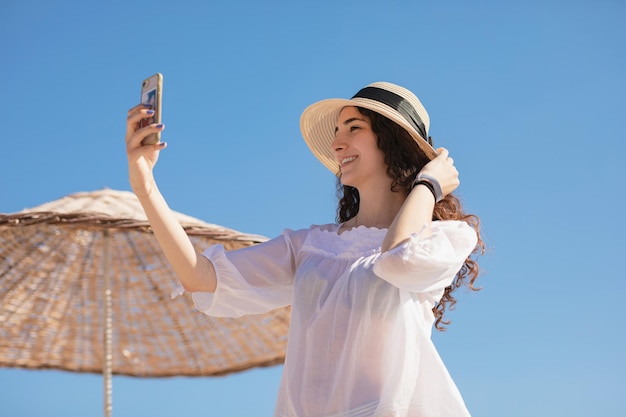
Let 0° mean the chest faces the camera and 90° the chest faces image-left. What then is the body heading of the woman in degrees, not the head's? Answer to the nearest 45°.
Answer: approximately 45°

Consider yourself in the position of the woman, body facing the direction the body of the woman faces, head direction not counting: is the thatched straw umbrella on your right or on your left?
on your right
